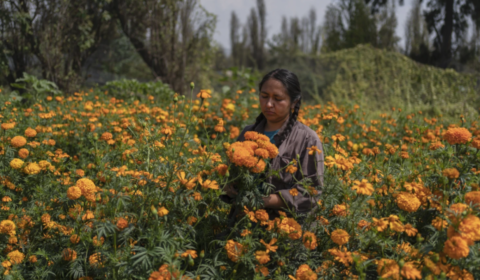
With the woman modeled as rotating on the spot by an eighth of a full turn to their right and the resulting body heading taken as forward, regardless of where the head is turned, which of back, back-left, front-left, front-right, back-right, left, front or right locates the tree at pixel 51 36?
front-right

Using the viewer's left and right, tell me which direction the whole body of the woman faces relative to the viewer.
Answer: facing the viewer and to the left of the viewer

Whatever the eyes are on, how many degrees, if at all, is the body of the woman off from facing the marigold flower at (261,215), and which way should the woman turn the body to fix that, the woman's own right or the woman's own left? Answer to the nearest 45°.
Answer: approximately 45° to the woman's own left

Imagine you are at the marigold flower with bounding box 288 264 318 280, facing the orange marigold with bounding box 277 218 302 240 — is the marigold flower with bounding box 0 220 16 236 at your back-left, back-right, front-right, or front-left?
front-left

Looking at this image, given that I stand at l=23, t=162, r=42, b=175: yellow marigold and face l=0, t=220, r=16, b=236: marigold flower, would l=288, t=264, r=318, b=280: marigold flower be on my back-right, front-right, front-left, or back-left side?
front-left

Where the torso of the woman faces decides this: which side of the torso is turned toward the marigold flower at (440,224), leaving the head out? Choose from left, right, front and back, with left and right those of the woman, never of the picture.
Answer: left

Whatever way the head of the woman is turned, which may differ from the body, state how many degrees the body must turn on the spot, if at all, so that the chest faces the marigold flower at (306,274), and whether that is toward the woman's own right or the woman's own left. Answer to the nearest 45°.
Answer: approximately 45° to the woman's own left

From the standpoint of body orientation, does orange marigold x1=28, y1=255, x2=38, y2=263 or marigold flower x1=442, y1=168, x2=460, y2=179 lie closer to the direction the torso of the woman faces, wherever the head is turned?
the orange marigold

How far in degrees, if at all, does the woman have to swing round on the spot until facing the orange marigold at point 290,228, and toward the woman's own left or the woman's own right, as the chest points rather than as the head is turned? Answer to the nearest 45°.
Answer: approximately 45° to the woman's own left

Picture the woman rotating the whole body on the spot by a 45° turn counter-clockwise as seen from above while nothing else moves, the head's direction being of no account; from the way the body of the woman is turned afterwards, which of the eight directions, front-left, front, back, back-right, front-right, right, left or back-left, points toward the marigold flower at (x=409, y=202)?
front-left

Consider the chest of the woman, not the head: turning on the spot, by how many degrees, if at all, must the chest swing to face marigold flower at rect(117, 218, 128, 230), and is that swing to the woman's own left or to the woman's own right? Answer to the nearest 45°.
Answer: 0° — they already face it

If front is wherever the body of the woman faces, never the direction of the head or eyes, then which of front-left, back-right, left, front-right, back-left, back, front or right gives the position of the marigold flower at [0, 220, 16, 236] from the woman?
front-right
